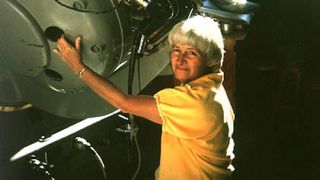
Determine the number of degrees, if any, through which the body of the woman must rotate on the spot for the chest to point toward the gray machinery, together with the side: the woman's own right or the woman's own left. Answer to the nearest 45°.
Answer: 0° — they already face it
